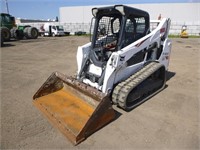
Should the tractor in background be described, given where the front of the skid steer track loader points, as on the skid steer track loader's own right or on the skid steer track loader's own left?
on the skid steer track loader's own right

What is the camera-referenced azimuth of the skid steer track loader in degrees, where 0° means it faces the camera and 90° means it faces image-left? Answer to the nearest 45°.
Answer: approximately 45°
